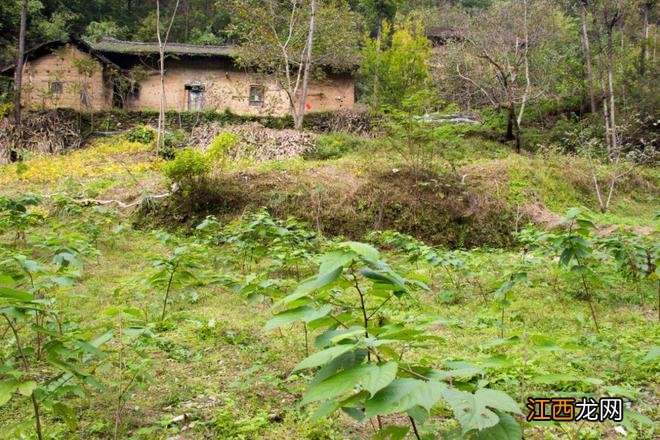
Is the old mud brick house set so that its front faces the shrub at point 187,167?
yes

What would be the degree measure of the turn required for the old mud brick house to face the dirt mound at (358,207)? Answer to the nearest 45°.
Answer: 0° — it already faces it

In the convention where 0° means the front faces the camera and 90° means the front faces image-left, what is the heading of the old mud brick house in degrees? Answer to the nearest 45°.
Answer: approximately 0°

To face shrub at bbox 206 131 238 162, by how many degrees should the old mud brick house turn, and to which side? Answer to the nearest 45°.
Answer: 0° — it already faces it
